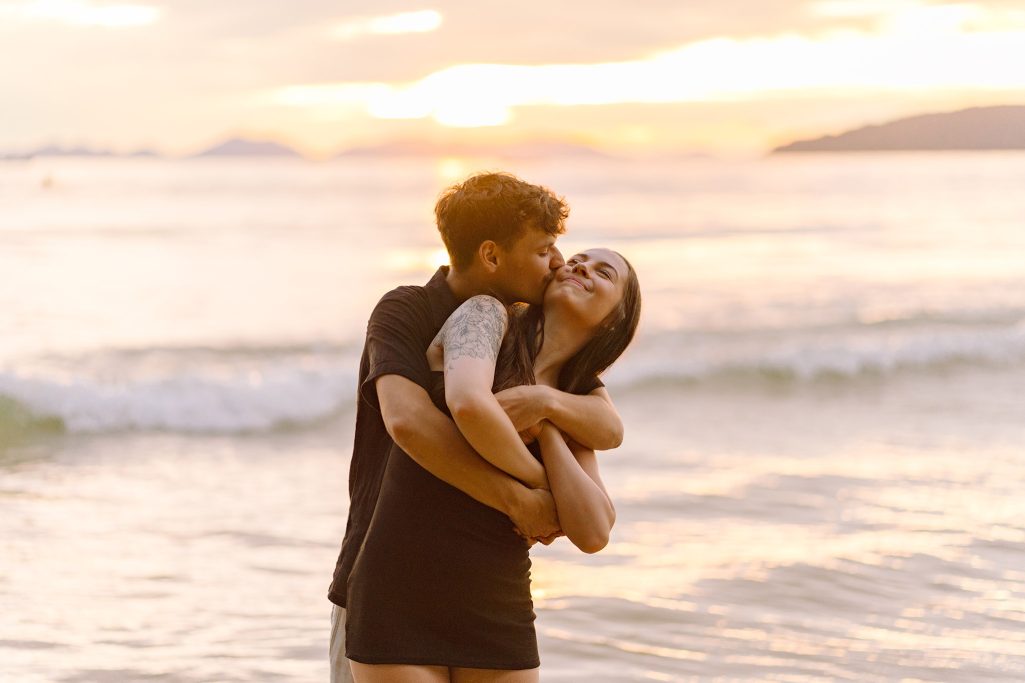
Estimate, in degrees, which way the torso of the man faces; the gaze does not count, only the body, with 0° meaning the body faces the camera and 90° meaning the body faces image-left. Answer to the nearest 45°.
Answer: approximately 270°

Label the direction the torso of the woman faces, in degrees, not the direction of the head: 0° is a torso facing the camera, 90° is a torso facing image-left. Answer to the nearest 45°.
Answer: approximately 0°

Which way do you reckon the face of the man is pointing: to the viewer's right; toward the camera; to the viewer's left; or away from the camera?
to the viewer's right

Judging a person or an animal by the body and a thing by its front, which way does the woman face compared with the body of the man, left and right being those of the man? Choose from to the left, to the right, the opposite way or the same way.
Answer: to the right
